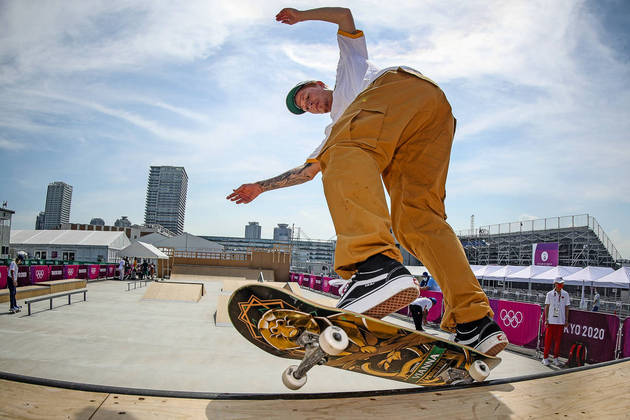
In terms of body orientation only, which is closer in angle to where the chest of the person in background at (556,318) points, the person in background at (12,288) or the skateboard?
the skateboard

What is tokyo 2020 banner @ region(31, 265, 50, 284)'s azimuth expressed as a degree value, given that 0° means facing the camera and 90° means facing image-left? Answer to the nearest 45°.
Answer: approximately 315°

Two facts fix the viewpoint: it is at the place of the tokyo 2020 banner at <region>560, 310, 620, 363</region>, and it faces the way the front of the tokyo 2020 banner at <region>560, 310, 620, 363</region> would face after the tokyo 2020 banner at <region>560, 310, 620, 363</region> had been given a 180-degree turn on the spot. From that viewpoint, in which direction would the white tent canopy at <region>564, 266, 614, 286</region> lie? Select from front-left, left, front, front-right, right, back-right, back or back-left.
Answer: front-left

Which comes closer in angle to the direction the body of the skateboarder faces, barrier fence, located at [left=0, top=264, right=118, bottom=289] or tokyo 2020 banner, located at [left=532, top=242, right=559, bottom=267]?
the barrier fence

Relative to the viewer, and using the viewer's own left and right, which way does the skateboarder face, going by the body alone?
facing to the left of the viewer
